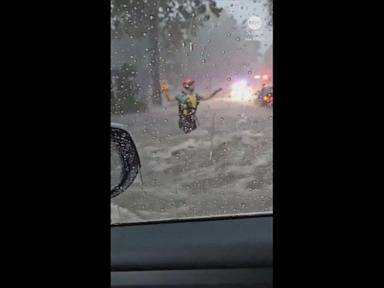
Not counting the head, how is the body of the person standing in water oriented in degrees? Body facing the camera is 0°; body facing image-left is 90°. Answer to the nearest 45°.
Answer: approximately 0°
